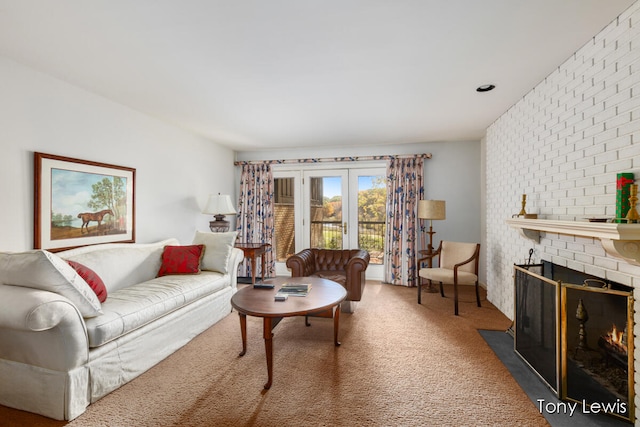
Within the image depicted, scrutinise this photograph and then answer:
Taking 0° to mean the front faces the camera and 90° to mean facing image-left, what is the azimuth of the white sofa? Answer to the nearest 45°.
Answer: approximately 315°

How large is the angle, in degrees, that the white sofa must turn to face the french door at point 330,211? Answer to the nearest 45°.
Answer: approximately 90° to its left

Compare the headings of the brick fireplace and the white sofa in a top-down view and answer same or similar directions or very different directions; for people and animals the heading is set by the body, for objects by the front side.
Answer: very different directions

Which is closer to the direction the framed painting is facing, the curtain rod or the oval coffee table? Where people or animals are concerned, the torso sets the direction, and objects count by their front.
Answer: the oval coffee table

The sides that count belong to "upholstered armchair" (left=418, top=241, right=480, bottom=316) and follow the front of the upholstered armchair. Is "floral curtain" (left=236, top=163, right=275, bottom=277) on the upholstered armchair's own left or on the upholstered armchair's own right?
on the upholstered armchair's own right

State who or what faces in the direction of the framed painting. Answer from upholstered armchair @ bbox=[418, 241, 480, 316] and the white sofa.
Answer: the upholstered armchair

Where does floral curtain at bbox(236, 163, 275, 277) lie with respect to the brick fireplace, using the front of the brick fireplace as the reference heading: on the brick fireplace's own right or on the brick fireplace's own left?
on the brick fireplace's own right

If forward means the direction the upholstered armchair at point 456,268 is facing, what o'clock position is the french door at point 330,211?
The french door is roughly at 2 o'clock from the upholstered armchair.

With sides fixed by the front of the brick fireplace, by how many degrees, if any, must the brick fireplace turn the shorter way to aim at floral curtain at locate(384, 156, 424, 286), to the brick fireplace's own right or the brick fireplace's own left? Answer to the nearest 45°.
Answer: approximately 90° to the brick fireplace's own right
